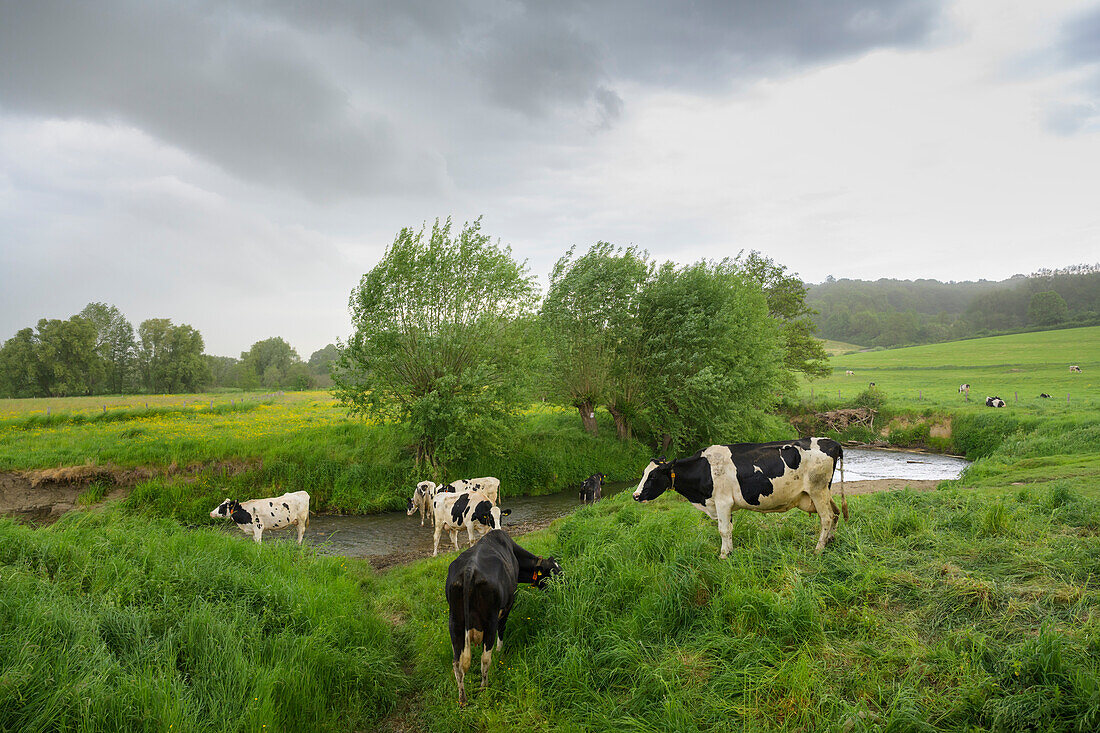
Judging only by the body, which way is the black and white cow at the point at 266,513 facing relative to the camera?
to the viewer's left

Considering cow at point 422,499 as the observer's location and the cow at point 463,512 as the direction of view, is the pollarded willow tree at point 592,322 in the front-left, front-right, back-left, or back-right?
back-left

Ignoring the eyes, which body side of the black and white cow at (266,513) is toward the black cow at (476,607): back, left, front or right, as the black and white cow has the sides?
left

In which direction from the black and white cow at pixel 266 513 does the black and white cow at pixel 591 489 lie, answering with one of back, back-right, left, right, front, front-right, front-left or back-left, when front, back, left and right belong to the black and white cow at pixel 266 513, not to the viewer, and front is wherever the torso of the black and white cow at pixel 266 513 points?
back

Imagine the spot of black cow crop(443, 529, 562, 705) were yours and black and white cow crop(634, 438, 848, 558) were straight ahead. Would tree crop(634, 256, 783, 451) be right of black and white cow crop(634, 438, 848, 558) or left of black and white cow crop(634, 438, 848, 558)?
left

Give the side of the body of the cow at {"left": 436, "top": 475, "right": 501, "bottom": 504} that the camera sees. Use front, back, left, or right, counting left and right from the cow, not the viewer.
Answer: left

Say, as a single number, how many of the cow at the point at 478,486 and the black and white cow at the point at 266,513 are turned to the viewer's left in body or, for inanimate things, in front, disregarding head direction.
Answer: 2

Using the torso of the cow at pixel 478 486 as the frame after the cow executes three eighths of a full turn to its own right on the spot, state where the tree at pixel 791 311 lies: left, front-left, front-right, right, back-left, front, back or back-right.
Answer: front

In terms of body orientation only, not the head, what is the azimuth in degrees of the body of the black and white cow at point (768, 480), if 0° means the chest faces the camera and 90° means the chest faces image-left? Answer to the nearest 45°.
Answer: approximately 90°
